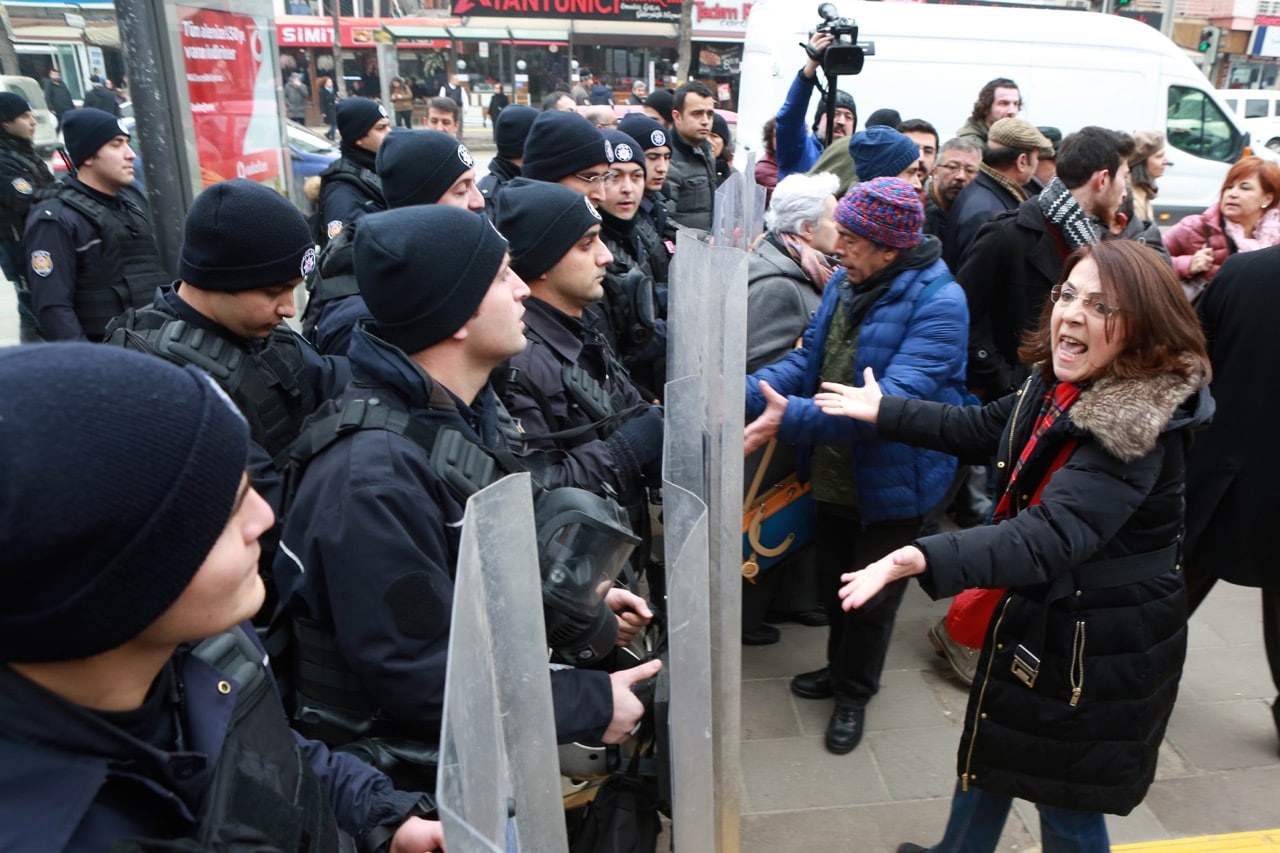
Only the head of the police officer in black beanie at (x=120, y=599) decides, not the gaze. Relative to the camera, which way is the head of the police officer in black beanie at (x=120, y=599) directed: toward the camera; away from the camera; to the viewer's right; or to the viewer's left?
to the viewer's right

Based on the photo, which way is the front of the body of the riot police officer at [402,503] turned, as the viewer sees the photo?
to the viewer's right

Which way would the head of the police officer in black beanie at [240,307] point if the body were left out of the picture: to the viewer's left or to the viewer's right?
to the viewer's right

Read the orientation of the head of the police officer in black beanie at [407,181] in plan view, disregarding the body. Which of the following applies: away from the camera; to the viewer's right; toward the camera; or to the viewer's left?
to the viewer's right

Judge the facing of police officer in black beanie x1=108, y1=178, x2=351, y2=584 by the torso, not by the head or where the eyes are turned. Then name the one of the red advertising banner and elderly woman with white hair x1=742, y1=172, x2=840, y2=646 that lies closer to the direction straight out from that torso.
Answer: the elderly woman with white hair

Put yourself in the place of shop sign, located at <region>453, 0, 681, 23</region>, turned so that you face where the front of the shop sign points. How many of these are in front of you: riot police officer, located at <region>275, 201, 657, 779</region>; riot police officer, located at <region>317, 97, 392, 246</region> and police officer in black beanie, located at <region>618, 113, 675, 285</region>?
3

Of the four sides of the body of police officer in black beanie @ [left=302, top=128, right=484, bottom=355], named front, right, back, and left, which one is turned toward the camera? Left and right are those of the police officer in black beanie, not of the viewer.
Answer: right

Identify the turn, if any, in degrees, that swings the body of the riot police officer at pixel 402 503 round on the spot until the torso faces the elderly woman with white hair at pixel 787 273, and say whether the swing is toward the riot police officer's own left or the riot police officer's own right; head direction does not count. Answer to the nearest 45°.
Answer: approximately 45° to the riot police officer's own left

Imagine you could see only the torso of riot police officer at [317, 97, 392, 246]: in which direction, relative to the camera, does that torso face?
to the viewer's right

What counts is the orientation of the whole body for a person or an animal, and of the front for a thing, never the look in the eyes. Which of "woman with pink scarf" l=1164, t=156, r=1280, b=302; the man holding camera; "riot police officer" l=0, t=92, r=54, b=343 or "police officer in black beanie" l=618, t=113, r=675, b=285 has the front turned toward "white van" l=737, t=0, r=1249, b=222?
the riot police officer

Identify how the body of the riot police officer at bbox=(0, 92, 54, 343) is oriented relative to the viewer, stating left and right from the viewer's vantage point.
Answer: facing to the right of the viewer
